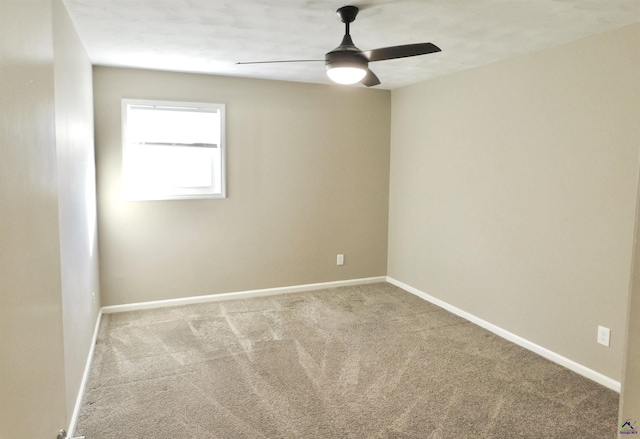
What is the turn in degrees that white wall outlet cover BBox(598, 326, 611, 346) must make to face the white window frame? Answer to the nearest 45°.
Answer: approximately 45° to its right

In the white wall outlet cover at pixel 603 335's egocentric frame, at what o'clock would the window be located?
The window is roughly at 1 o'clock from the white wall outlet cover.

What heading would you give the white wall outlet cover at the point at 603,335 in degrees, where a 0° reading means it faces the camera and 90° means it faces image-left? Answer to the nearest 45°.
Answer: approximately 45°
